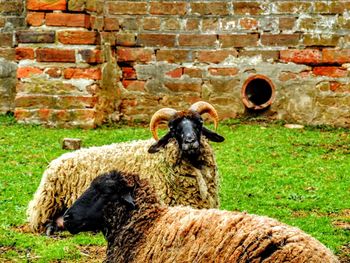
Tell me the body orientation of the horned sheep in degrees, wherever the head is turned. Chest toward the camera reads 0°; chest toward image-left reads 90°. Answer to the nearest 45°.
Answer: approximately 315°

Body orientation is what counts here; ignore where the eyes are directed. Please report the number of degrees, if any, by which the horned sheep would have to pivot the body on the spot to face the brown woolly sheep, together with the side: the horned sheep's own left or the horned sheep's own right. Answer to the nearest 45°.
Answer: approximately 45° to the horned sheep's own right

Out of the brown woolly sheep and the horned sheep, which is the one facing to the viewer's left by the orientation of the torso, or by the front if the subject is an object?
the brown woolly sheep

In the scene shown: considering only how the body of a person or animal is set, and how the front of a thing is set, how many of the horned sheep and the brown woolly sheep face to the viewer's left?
1

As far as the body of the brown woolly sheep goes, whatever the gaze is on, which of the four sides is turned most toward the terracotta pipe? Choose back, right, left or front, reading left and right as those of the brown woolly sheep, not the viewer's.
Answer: right

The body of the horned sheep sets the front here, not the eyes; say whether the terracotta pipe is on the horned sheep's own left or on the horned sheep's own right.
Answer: on the horned sheep's own left

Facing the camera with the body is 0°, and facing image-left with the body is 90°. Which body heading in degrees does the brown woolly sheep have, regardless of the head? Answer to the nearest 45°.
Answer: approximately 90°
